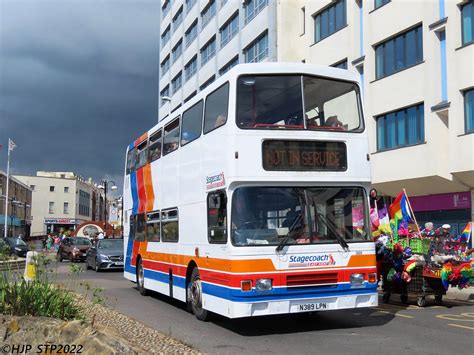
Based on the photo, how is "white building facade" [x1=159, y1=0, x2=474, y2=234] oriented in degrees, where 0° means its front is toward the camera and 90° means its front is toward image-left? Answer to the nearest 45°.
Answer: approximately 45°

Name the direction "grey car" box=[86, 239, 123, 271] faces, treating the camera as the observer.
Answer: facing the viewer and to the right of the viewer

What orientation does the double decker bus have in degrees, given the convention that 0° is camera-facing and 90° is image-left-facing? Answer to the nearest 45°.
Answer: approximately 315°

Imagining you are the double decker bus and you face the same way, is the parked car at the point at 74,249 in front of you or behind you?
behind

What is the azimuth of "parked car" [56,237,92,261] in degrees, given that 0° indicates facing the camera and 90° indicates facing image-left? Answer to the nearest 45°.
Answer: approximately 315°

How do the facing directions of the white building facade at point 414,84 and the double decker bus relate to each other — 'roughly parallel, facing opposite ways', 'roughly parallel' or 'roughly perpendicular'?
roughly perpendicular

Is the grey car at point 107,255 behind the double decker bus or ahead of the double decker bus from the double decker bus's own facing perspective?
behind

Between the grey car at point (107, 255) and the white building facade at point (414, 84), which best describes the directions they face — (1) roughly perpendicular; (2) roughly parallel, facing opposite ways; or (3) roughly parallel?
roughly perpendicular

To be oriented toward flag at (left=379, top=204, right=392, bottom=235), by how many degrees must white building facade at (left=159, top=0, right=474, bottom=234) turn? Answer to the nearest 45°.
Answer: approximately 45° to its left

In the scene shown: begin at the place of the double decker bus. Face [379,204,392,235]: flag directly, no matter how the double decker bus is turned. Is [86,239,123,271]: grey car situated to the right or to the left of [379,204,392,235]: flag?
left

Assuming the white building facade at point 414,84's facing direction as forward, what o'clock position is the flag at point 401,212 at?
The flag is roughly at 11 o'clock from the white building facade.
